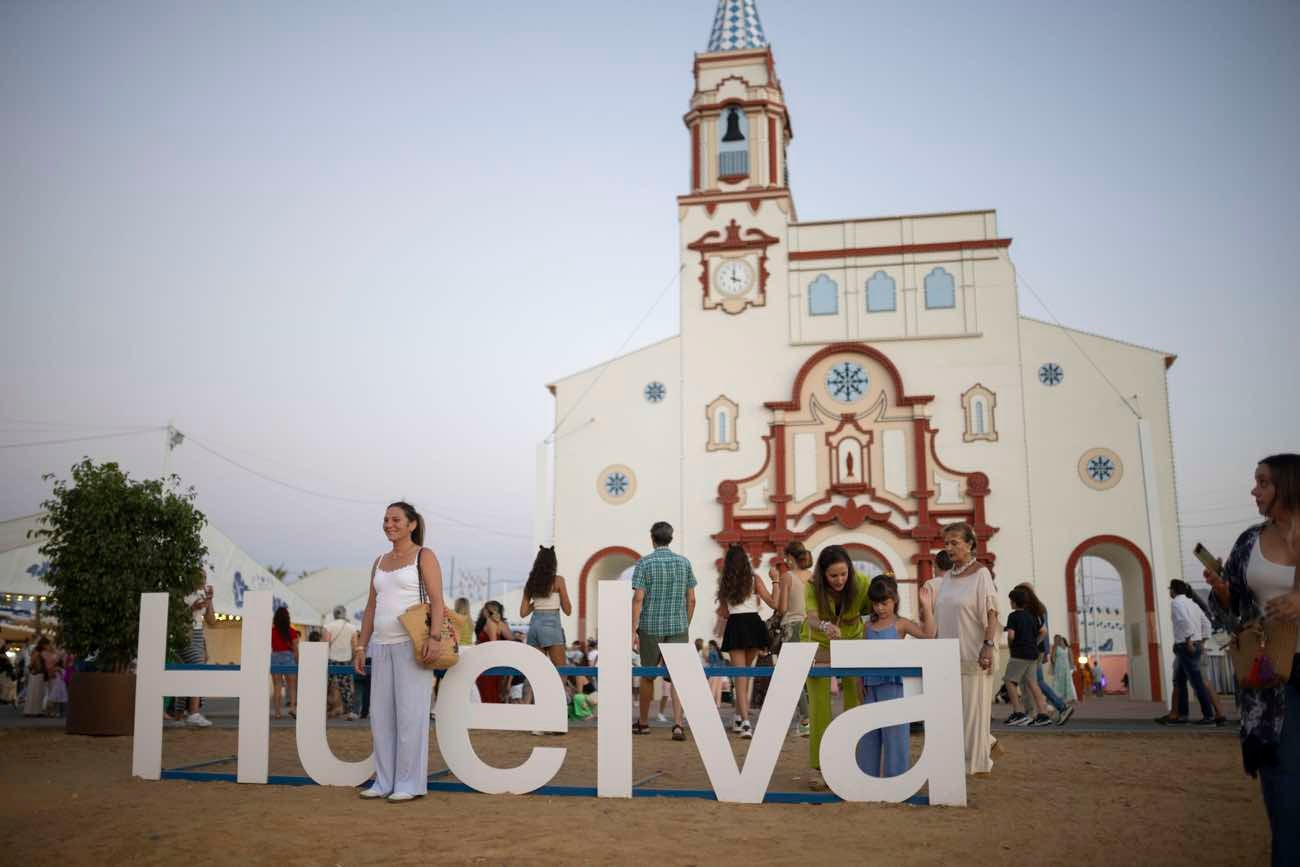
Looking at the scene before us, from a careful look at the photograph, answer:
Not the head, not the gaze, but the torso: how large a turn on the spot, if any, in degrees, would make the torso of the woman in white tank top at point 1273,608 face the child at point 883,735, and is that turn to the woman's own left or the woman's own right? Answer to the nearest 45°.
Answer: approximately 90° to the woman's own right

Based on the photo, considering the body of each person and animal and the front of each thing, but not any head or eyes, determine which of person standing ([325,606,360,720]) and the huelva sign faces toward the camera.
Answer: the huelva sign

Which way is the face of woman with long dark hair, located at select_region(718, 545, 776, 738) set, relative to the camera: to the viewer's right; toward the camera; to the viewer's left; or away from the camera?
away from the camera

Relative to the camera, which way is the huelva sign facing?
toward the camera

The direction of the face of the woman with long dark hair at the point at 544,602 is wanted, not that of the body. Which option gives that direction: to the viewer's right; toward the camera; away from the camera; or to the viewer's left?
away from the camera

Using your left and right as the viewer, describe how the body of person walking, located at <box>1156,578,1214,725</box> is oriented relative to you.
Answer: facing to the left of the viewer

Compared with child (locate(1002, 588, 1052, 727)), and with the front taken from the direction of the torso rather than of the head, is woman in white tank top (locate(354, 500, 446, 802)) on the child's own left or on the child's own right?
on the child's own left

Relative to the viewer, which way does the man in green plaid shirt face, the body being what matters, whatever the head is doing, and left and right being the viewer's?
facing away from the viewer

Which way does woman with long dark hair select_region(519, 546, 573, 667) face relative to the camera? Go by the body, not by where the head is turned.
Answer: away from the camera

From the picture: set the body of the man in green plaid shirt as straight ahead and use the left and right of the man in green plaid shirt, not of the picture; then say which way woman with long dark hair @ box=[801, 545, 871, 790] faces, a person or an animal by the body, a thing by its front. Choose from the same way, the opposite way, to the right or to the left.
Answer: the opposite way

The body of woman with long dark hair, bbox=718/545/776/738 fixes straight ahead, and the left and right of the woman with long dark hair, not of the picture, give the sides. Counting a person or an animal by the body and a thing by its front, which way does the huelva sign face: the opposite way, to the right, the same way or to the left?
the opposite way

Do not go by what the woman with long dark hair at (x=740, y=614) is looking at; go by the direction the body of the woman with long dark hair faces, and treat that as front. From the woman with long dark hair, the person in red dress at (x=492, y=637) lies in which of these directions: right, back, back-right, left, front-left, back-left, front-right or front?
front-left

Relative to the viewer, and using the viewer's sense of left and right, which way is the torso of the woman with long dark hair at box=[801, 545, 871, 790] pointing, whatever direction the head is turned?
facing the viewer

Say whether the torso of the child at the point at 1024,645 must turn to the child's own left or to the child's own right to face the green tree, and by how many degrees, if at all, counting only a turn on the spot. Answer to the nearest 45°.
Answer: approximately 45° to the child's own left
